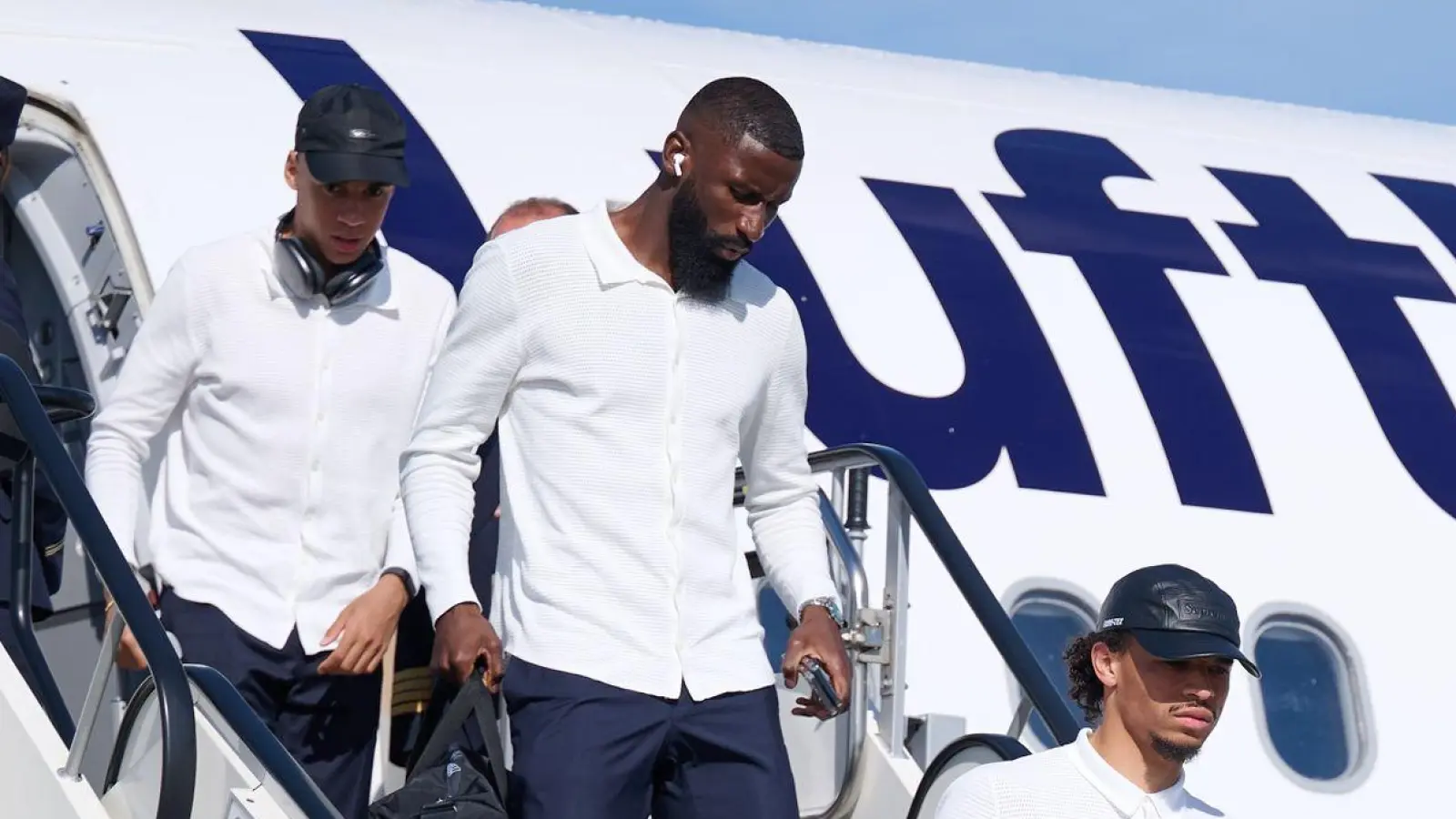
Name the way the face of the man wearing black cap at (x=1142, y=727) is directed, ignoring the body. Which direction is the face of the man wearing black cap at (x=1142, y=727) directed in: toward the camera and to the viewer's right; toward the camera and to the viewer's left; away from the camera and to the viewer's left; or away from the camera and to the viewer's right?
toward the camera and to the viewer's right

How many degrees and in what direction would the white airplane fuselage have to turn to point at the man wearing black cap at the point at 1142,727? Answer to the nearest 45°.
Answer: approximately 45° to its left

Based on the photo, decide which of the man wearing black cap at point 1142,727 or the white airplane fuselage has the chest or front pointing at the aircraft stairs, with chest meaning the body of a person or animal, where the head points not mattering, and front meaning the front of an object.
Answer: the white airplane fuselage

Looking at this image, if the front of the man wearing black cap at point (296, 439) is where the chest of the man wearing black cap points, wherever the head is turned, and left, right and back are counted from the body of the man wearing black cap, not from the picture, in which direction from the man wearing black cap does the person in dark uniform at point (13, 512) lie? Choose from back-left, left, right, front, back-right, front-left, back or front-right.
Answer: back-right

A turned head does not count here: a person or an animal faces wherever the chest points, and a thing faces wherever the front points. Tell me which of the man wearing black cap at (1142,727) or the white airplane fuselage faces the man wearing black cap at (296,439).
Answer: the white airplane fuselage

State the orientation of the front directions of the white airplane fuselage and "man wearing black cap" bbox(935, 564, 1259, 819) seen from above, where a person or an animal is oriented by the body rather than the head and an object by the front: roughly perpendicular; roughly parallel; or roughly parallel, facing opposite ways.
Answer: roughly perpendicular

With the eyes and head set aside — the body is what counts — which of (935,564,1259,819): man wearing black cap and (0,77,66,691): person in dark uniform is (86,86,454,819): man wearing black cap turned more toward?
the man wearing black cap
